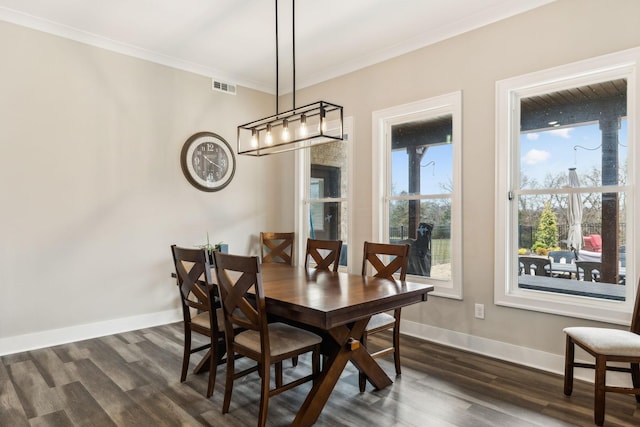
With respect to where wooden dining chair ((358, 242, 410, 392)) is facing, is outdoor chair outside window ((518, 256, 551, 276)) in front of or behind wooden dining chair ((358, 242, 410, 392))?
behind

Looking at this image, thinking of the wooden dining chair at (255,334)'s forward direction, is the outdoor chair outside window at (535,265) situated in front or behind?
in front

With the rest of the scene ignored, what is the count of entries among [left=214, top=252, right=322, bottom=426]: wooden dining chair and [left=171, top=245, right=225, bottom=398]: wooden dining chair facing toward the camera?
0

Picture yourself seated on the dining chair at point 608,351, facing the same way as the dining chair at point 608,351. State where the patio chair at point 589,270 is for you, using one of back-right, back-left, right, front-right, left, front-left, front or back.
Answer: back-right

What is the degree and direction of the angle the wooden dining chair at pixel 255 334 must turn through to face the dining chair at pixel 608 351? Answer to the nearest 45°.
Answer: approximately 45° to its right

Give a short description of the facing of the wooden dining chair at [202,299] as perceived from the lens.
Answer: facing away from the viewer and to the right of the viewer

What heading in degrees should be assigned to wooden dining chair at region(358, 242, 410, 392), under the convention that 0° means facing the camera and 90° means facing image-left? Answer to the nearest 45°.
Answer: approximately 45°

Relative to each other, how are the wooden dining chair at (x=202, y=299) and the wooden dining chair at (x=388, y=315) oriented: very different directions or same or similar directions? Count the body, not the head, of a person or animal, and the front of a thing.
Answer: very different directions

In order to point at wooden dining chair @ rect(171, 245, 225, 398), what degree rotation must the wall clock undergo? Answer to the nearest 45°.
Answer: approximately 45° to its right

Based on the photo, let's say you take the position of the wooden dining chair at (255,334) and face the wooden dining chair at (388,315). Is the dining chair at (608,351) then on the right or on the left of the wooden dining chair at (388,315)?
right

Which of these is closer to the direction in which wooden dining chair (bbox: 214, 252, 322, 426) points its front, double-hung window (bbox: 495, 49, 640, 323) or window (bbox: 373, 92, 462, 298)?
the window

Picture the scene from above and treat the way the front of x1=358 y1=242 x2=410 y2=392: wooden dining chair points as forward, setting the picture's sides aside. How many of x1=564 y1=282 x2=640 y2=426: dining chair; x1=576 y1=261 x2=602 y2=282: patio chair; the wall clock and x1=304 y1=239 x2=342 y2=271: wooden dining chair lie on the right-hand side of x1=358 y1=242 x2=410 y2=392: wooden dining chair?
2

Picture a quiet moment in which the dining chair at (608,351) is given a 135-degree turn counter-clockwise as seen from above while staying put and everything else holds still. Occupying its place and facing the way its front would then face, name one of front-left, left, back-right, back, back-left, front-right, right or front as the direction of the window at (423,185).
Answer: back-left

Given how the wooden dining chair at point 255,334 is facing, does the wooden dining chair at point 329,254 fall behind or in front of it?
in front

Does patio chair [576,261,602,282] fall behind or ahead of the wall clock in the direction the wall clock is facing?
ahead
